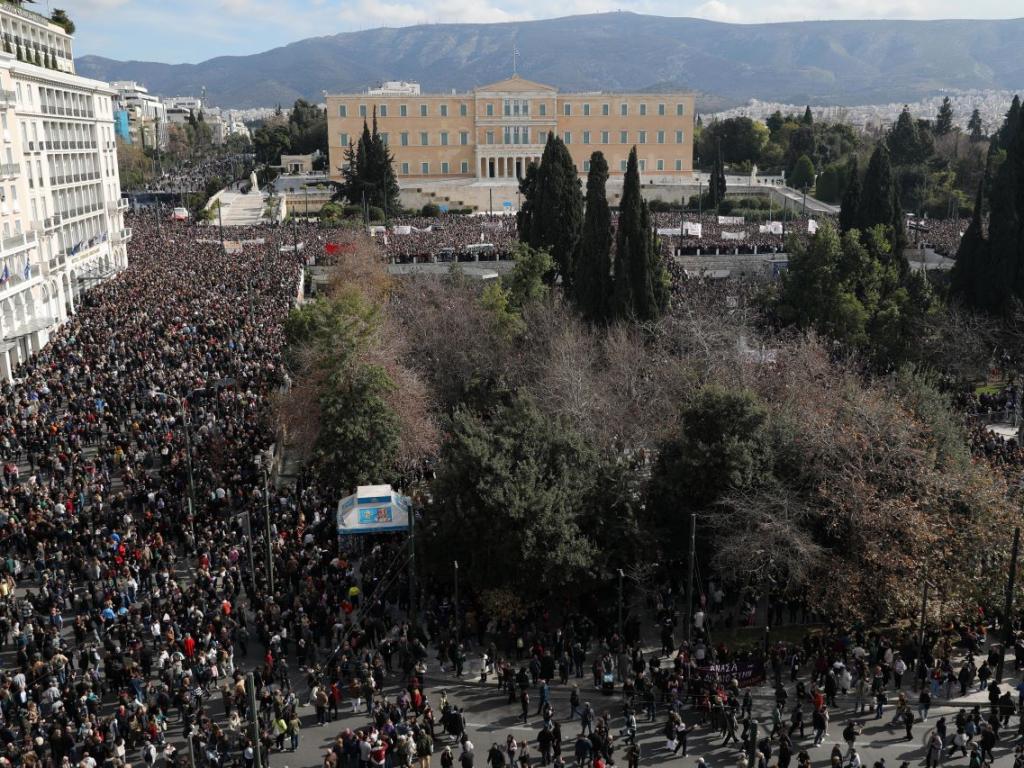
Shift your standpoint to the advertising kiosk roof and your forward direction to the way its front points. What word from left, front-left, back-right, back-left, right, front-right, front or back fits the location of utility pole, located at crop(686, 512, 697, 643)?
front-left

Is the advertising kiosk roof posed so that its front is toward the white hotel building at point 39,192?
no

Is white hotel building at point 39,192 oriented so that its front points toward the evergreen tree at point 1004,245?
yes

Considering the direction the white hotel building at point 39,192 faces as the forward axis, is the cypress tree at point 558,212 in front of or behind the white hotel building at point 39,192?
in front

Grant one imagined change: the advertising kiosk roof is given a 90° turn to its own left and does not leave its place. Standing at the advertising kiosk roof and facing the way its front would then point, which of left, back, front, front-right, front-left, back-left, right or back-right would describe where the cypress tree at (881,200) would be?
front-left

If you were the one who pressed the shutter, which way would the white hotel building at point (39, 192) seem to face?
facing the viewer and to the right of the viewer

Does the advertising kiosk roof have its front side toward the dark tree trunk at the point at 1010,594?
no

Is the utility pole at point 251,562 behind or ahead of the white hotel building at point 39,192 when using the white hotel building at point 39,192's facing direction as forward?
ahead

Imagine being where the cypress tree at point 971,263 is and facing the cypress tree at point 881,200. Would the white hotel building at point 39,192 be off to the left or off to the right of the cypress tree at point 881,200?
left

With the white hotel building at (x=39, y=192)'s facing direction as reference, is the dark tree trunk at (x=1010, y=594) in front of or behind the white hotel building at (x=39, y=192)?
in front

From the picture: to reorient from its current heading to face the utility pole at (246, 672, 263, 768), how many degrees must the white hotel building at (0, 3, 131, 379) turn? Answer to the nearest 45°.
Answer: approximately 45° to its right

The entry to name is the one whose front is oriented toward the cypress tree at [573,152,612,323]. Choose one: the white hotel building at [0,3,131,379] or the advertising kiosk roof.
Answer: the white hotel building

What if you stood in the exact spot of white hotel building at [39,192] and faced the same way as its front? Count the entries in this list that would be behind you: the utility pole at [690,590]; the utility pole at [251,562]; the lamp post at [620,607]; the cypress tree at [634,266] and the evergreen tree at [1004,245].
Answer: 0

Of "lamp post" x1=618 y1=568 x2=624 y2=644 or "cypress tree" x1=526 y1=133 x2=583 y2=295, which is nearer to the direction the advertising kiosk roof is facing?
the lamp post

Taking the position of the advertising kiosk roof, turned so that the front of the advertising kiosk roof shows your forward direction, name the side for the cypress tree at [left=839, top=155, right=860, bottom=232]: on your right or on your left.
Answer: on your left

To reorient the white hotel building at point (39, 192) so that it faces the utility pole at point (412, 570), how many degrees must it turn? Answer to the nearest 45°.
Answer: approximately 45° to its right

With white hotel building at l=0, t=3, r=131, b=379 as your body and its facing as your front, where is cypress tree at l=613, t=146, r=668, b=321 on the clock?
The cypress tree is roughly at 12 o'clock from the white hotel building.

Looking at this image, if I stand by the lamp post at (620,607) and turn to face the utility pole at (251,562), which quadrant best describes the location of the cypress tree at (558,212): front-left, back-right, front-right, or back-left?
front-right

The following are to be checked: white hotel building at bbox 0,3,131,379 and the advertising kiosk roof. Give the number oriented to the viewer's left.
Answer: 0

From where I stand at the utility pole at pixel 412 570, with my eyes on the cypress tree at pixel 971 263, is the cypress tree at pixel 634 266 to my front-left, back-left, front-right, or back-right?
front-left
